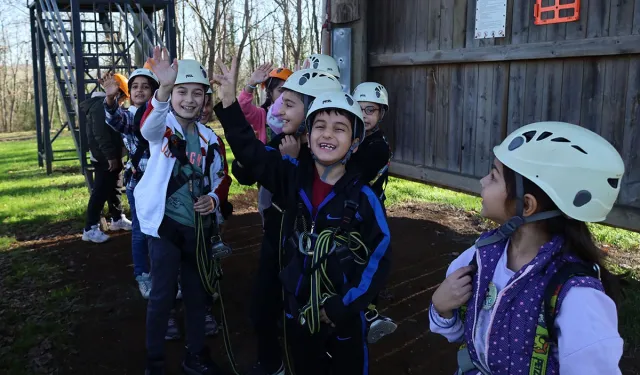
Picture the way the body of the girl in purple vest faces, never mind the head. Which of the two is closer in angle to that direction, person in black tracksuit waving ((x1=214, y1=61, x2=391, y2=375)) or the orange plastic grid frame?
the person in black tracksuit waving

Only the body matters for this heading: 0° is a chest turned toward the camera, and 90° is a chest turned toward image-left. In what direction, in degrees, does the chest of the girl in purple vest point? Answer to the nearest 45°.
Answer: approximately 45°

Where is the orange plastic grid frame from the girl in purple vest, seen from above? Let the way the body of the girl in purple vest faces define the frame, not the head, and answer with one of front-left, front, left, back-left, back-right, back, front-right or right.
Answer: back-right

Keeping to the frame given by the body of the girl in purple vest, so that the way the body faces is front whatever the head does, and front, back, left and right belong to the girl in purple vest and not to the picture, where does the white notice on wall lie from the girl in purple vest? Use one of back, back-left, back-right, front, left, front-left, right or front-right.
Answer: back-right

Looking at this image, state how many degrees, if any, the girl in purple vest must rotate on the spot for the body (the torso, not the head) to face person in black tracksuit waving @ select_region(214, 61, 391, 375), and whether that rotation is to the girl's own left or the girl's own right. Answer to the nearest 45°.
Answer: approximately 90° to the girl's own right

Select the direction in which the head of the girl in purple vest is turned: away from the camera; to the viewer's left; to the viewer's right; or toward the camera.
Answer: to the viewer's left
